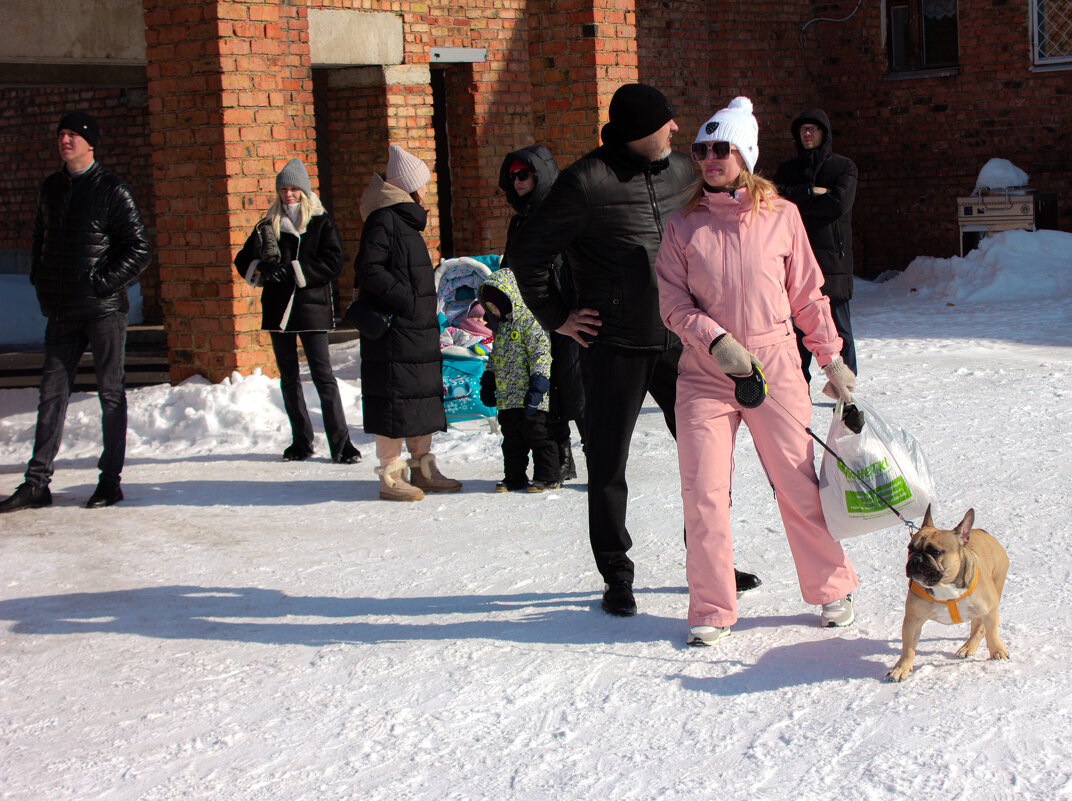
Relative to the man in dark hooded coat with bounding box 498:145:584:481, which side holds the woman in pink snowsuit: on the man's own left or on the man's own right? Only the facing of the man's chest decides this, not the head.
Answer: on the man's own left

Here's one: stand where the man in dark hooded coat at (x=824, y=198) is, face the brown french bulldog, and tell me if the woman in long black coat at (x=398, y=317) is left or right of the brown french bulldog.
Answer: right

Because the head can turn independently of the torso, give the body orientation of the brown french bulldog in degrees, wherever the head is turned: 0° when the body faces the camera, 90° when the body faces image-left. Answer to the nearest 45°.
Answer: approximately 45°

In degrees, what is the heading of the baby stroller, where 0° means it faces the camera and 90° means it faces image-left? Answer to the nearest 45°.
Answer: approximately 0°

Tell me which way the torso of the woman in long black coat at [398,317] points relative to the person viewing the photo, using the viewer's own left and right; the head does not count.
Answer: facing to the right of the viewer

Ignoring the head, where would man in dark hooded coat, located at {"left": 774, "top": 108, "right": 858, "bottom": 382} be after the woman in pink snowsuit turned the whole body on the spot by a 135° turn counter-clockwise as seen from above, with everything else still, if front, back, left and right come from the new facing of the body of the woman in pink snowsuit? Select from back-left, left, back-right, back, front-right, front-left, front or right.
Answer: front-left
